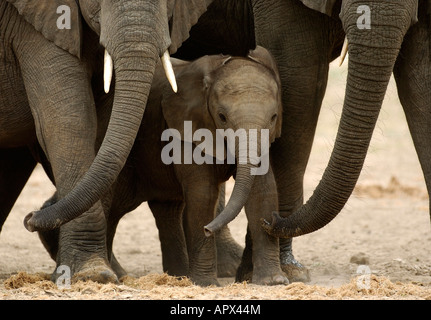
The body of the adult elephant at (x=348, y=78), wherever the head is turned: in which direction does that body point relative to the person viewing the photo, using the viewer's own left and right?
facing the viewer

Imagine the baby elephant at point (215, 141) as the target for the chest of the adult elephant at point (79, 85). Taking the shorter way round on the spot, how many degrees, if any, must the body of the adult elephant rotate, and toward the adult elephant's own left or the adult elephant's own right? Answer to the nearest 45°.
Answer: approximately 45° to the adult elephant's own left

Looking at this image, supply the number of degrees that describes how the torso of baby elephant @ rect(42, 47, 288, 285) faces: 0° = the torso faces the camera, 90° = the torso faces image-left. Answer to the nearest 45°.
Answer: approximately 315°

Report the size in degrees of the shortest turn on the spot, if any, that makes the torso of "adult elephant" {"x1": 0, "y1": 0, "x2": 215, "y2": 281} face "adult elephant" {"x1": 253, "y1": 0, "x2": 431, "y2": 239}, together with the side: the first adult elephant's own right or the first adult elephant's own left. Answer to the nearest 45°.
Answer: approximately 45° to the first adult elephant's own left

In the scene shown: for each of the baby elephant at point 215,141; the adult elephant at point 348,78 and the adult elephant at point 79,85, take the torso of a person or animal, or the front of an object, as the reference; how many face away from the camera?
0

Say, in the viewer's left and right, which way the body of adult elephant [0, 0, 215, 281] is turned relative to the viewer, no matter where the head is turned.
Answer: facing the viewer and to the right of the viewer

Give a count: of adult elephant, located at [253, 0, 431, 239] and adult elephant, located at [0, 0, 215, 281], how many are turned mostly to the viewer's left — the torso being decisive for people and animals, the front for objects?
0
